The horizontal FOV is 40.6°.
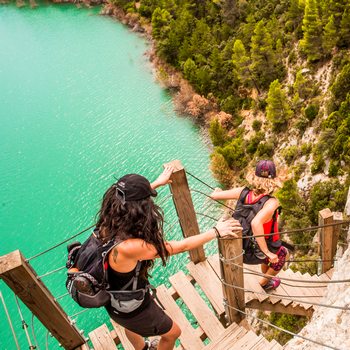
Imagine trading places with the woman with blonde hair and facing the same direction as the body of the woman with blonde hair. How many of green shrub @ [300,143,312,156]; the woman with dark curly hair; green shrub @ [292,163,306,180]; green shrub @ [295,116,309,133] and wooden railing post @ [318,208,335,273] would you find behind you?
1

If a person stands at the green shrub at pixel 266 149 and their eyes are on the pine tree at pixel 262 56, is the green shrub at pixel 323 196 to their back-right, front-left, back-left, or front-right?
back-right

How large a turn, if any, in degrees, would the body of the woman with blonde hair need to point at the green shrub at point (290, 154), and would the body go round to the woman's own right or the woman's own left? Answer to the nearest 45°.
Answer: approximately 45° to the woman's own left

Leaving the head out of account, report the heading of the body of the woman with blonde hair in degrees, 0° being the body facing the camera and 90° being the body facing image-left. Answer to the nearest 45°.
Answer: approximately 225°

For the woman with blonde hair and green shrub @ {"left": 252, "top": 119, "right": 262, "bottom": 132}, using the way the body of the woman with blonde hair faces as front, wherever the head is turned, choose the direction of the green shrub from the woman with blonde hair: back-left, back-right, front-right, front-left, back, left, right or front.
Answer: front-left

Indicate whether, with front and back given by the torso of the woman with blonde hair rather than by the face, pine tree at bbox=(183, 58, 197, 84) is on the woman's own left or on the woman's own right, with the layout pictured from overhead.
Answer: on the woman's own left

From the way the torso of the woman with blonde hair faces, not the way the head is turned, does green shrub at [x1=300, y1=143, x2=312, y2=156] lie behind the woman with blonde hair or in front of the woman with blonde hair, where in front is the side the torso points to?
in front

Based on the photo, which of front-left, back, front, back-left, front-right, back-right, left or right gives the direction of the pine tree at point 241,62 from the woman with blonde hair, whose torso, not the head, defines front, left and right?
front-left

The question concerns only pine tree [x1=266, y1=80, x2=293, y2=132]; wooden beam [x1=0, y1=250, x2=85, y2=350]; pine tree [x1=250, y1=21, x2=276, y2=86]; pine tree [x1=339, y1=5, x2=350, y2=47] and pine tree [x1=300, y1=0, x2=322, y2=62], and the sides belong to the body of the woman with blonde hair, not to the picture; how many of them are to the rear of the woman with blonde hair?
1
